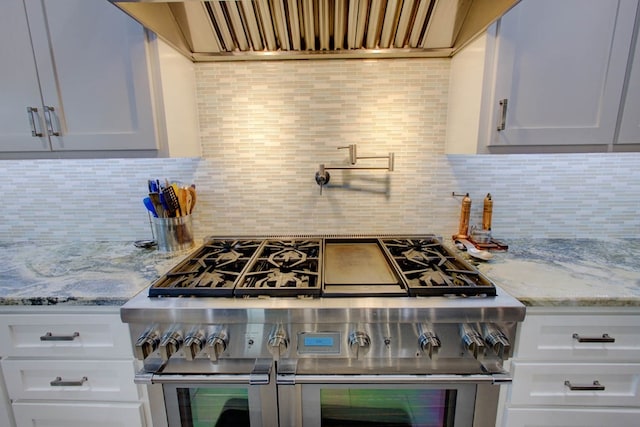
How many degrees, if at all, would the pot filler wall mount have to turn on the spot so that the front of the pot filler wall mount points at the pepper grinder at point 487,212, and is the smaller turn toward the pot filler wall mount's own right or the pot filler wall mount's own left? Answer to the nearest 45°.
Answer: approximately 90° to the pot filler wall mount's own left

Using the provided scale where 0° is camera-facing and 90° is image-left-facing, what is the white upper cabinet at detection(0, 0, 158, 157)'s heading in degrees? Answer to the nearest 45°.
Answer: approximately 0°

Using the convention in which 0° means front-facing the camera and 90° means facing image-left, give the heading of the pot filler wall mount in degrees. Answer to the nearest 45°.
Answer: approximately 0°

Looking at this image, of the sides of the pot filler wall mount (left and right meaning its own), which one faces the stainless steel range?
front
